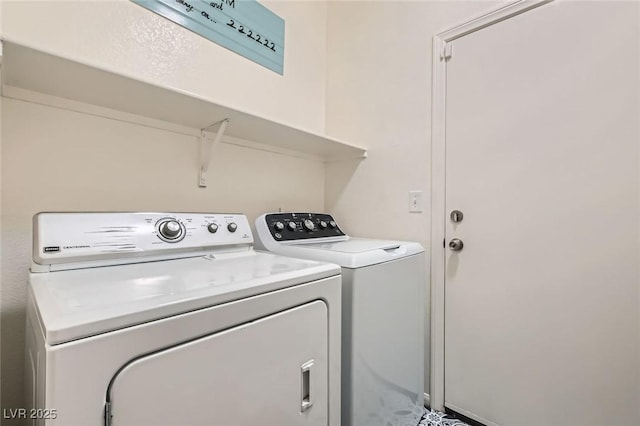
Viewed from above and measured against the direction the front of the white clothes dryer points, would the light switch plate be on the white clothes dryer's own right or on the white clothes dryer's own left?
on the white clothes dryer's own left

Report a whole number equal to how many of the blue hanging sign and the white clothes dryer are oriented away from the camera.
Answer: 0

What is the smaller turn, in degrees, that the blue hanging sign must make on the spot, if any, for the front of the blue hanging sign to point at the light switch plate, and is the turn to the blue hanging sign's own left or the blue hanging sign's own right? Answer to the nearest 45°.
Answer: approximately 45° to the blue hanging sign's own left

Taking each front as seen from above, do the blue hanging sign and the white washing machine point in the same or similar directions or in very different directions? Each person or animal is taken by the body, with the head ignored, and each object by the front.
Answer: same or similar directions

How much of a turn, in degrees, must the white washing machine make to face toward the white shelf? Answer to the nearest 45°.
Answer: approximately 135° to its right

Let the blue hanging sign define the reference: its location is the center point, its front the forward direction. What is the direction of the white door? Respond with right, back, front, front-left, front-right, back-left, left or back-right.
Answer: front

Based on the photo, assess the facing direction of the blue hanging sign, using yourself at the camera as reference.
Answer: facing the viewer and to the right of the viewer

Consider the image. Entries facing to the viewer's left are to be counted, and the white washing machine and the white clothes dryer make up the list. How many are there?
0

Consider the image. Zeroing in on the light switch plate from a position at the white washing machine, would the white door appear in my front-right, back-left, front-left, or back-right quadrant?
front-right
